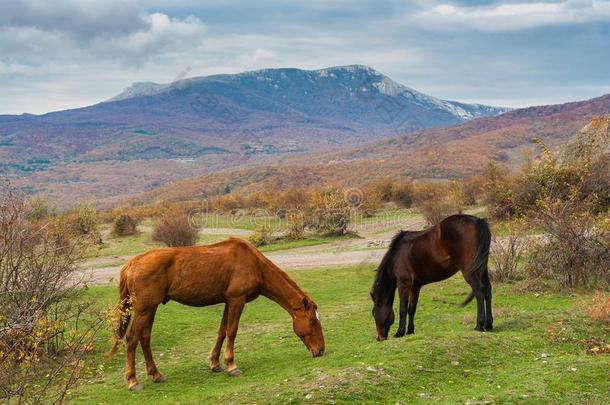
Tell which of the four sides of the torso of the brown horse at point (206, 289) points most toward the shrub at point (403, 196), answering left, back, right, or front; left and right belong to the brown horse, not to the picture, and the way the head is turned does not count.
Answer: left

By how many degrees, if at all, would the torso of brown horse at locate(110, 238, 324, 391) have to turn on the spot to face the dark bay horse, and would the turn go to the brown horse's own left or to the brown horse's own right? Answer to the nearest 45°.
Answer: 0° — it already faces it

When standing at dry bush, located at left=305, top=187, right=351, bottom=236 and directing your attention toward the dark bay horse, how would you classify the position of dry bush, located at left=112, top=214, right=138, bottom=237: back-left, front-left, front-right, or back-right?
back-right

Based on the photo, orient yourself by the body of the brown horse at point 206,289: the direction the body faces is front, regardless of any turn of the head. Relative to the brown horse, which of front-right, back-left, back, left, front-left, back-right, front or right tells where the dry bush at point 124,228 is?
left

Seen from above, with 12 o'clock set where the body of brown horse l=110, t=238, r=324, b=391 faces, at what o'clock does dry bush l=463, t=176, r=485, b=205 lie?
The dry bush is roughly at 10 o'clock from the brown horse.

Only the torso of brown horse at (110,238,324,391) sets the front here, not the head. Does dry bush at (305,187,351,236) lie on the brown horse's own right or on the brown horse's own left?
on the brown horse's own left

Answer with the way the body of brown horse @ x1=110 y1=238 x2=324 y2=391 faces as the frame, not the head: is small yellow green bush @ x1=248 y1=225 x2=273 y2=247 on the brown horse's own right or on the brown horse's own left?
on the brown horse's own left

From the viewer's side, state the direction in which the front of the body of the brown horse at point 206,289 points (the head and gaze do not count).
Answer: to the viewer's right

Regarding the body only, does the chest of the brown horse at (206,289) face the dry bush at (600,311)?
yes
